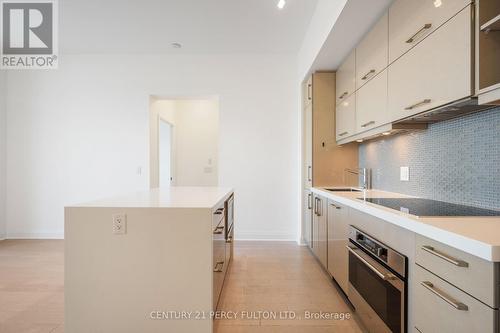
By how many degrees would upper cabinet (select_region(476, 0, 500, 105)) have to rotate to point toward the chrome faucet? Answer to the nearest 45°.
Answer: approximately 90° to its right

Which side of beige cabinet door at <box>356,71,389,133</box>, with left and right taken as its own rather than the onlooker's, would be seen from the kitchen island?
front

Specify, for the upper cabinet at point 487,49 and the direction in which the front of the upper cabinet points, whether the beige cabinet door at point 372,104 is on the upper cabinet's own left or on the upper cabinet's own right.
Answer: on the upper cabinet's own right

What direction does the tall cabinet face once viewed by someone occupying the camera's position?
facing to the left of the viewer

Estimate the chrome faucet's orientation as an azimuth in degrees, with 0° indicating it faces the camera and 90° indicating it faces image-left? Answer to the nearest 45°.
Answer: approximately 90°

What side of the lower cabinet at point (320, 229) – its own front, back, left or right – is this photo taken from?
left

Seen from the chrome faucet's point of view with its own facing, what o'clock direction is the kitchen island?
The kitchen island is roughly at 10 o'clock from the chrome faucet.

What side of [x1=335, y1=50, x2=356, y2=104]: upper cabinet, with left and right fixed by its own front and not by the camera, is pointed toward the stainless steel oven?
left

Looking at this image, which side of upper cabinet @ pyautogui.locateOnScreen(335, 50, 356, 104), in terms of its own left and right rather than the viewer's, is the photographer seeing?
left
